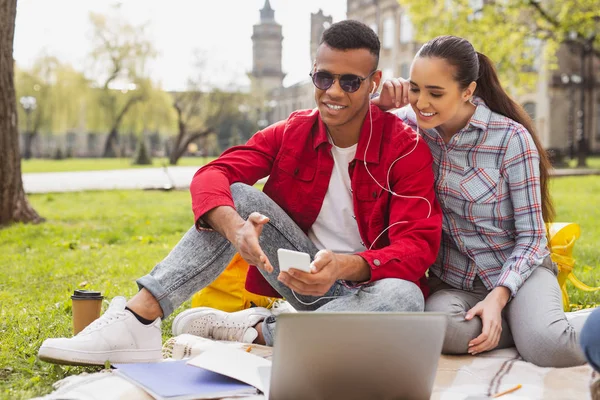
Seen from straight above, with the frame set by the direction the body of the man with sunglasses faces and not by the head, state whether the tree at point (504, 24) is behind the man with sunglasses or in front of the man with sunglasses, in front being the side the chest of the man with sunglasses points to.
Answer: behind

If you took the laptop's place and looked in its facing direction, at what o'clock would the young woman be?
The young woman is roughly at 1 o'clock from the laptop.

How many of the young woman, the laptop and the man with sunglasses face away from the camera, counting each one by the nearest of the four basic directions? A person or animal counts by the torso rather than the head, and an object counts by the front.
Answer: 1

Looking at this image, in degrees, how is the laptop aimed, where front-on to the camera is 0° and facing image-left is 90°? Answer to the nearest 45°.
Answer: approximately 180°

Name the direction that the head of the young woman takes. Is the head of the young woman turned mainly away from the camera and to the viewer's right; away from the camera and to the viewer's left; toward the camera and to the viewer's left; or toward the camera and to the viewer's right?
toward the camera and to the viewer's left

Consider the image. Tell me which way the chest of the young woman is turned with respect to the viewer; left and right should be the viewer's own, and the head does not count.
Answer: facing the viewer and to the left of the viewer

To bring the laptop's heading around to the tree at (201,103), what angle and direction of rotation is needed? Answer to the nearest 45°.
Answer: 0° — it already faces it

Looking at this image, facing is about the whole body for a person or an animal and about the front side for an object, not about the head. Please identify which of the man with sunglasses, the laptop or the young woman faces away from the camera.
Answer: the laptop

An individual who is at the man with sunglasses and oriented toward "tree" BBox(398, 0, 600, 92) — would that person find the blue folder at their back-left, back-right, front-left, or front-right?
back-left

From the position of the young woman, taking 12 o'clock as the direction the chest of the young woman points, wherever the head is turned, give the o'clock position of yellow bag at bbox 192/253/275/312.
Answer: The yellow bag is roughly at 2 o'clock from the young woman.

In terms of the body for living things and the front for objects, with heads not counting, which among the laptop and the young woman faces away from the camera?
the laptop

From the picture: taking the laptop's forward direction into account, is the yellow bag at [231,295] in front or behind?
in front

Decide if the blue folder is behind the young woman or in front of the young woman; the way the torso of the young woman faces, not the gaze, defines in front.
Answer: in front
